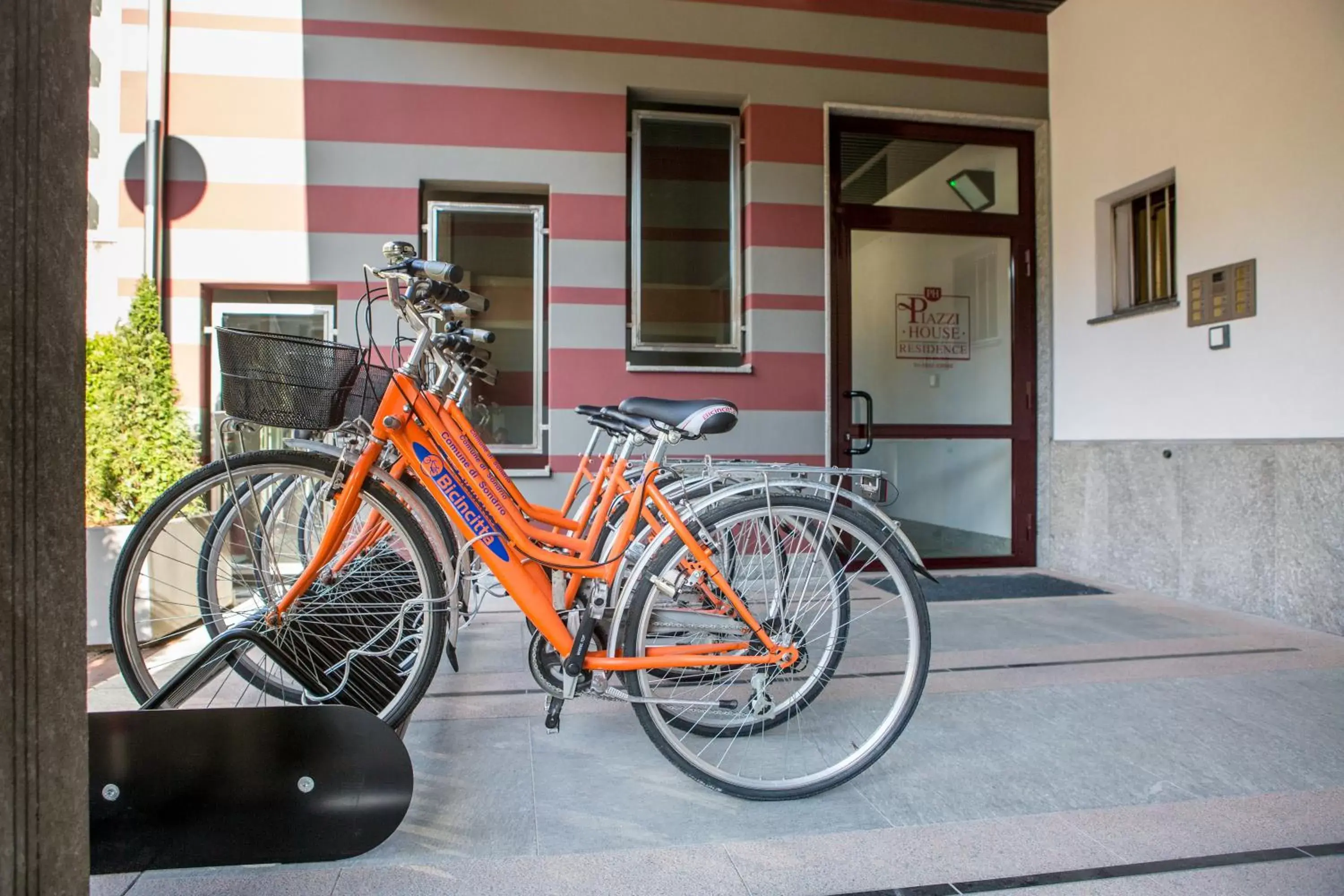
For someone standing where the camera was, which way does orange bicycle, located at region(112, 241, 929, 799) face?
facing to the left of the viewer

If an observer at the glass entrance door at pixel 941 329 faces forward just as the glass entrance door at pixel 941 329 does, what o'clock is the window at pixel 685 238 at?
The window is roughly at 2 o'clock from the glass entrance door.

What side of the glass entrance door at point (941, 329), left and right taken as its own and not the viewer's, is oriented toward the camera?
front

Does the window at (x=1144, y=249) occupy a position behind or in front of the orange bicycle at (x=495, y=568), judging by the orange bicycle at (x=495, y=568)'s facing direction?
behind

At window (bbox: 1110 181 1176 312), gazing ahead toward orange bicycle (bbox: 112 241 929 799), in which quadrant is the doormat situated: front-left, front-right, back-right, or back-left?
front-right

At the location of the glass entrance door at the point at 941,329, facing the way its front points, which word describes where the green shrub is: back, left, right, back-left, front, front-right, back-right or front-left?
front-right

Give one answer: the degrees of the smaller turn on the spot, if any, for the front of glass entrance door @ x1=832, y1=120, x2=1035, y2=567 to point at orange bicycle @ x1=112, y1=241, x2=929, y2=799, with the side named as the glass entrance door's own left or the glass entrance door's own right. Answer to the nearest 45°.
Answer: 0° — it already faces it

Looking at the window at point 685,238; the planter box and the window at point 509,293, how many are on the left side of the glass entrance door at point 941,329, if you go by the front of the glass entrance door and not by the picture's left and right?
0

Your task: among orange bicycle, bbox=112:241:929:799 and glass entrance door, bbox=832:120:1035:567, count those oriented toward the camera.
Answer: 1

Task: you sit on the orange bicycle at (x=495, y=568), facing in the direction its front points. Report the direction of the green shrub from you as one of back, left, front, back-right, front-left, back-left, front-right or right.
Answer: front-right

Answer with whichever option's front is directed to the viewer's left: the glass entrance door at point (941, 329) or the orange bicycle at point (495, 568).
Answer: the orange bicycle

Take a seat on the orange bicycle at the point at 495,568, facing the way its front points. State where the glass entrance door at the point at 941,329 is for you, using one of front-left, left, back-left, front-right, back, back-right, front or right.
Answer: back-right

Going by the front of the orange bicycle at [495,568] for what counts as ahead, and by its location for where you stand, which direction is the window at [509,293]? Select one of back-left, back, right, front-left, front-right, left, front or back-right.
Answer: right
